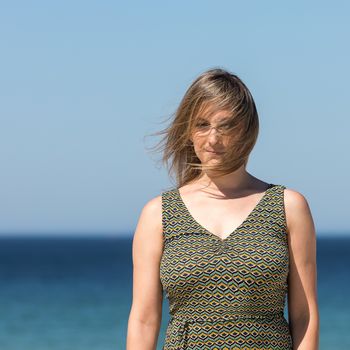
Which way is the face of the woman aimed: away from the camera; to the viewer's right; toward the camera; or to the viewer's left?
toward the camera

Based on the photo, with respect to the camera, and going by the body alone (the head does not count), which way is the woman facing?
toward the camera
